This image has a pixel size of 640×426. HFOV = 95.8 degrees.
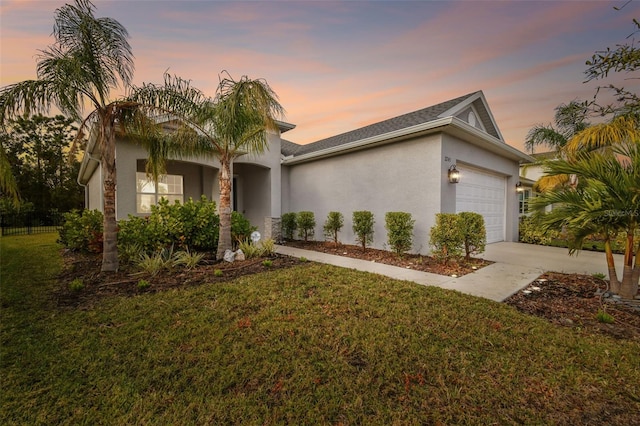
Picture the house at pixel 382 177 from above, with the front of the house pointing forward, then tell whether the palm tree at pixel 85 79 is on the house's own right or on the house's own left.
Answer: on the house's own right

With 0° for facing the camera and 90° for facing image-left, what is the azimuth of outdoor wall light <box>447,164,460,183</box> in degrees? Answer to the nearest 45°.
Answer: approximately 315°

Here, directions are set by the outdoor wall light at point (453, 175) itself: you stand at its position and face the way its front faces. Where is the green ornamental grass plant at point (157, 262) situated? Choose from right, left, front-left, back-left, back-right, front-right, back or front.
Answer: right

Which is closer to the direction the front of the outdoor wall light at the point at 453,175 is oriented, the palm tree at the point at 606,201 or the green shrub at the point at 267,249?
the palm tree

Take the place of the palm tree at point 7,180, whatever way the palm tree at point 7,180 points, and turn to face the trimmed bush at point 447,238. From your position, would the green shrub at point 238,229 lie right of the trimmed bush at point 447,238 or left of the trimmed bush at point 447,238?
left

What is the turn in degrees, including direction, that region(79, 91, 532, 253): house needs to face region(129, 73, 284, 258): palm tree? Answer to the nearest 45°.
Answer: approximately 90° to its right

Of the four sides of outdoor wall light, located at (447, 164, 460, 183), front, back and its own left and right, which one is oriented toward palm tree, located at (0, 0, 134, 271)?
right

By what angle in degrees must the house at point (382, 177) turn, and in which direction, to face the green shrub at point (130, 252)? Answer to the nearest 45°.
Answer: approximately 135° to its right
